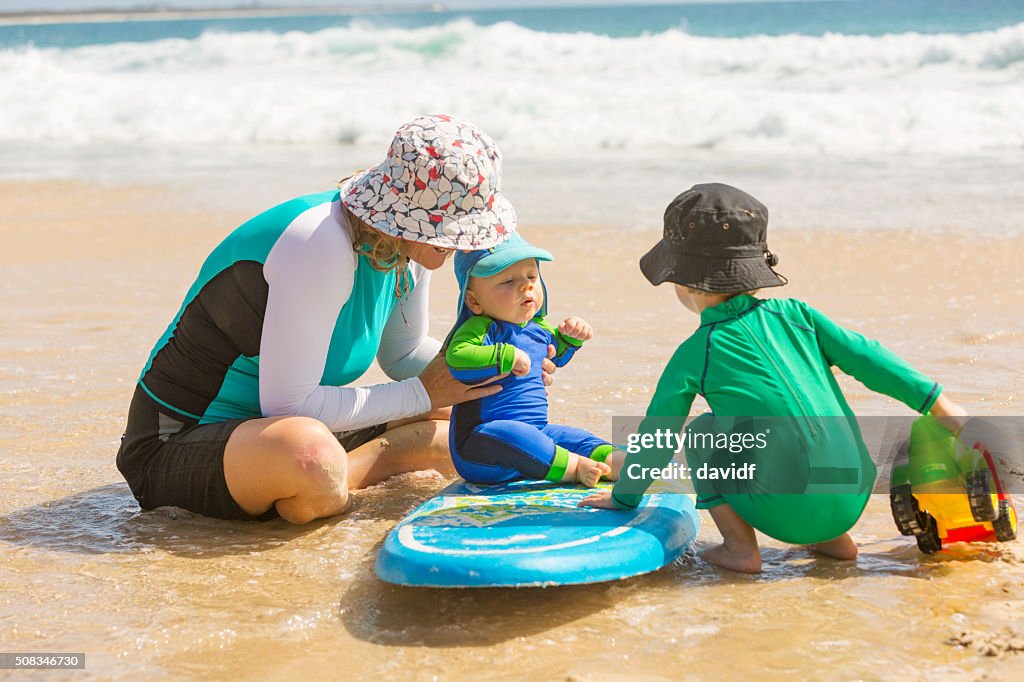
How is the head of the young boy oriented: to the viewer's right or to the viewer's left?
to the viewer's left

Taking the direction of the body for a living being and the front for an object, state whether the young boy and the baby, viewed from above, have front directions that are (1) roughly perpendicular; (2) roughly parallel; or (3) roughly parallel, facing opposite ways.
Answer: roughly parallel, facing opposite ways

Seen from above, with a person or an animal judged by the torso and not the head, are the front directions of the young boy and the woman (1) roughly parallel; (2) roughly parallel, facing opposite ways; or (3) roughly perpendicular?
roughly perpendicular

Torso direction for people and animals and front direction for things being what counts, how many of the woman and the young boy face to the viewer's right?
1

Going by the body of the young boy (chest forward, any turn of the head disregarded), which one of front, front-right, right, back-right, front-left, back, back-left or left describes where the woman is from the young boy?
front-left

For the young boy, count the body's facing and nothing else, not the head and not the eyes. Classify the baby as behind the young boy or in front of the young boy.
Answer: in front

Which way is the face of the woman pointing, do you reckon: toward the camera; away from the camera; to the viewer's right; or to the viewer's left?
to the viewer's right

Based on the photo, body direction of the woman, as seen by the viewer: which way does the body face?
to the viewer's right

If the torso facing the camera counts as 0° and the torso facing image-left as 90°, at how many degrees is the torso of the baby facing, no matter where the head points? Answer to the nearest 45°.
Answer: approximately 315°

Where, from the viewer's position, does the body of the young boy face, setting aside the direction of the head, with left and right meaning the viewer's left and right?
facing away from the viewer and to the left of the viewer

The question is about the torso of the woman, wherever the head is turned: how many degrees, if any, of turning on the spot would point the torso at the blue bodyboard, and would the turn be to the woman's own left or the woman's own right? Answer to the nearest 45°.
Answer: approximately 45° to the woman's own right
